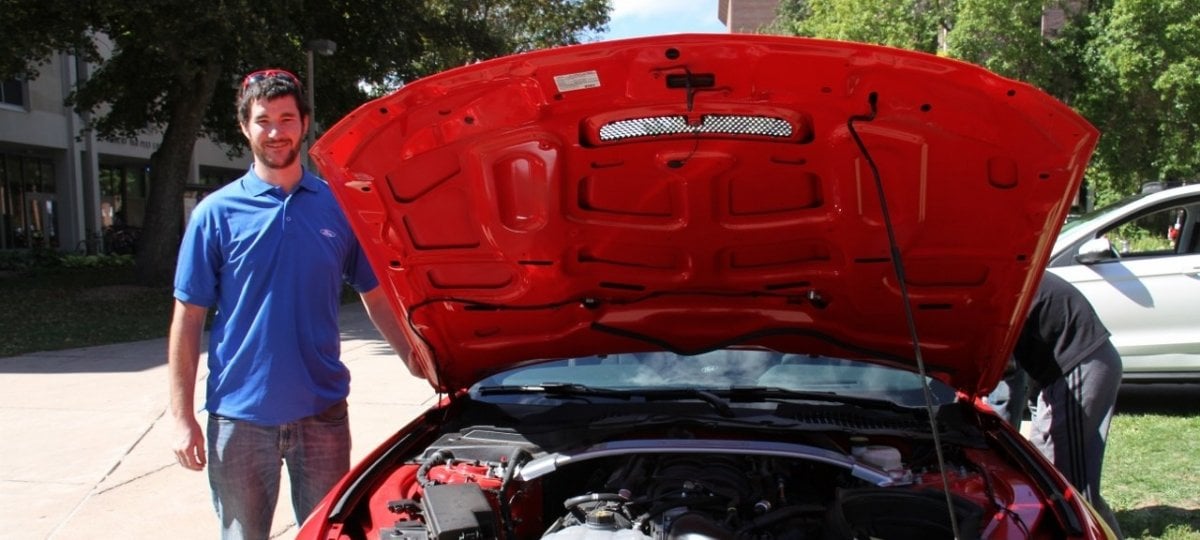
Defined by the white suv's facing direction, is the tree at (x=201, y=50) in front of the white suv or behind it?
in front

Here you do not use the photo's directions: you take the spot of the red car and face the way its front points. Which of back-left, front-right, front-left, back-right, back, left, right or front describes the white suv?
back-left

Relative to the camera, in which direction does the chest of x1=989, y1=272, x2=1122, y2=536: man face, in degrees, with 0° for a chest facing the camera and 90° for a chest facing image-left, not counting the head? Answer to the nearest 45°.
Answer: approximately 90°

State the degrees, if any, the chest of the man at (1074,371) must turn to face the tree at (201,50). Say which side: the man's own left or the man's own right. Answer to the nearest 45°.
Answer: approximately 45° to the man's own right

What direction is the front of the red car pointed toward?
toward the camera

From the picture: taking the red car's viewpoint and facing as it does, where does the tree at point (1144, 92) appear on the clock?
The tree is roughly at 7 o'clock from the red car.

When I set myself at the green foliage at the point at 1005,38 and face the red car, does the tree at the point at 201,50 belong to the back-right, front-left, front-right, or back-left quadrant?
front-right

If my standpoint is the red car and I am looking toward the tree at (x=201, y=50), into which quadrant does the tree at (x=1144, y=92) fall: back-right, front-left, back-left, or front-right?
front-right

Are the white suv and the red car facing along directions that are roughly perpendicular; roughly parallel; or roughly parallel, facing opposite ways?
roughly perpendicular

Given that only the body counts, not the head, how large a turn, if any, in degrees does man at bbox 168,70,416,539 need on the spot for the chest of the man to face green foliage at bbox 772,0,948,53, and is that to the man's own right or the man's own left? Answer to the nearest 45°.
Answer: approximately 135° to the man's own left

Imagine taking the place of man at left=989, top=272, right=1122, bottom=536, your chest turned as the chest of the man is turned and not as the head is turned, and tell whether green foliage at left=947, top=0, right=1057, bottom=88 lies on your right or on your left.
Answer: on your right

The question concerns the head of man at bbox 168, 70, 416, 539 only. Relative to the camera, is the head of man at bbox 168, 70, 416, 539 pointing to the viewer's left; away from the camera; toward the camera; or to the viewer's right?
toward the camera

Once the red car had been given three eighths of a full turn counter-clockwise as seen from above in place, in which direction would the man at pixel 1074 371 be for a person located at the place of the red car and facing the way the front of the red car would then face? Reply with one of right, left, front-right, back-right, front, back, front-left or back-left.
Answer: front

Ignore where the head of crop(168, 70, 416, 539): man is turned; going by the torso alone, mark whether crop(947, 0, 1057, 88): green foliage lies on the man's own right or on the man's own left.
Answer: on the man's own left

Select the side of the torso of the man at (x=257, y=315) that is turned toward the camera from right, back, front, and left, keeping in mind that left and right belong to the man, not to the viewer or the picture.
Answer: front

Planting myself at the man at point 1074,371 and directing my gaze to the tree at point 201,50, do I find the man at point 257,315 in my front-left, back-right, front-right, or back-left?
front-left

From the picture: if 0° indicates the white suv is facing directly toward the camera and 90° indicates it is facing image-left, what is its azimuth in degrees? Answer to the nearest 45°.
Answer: approximately 90°
